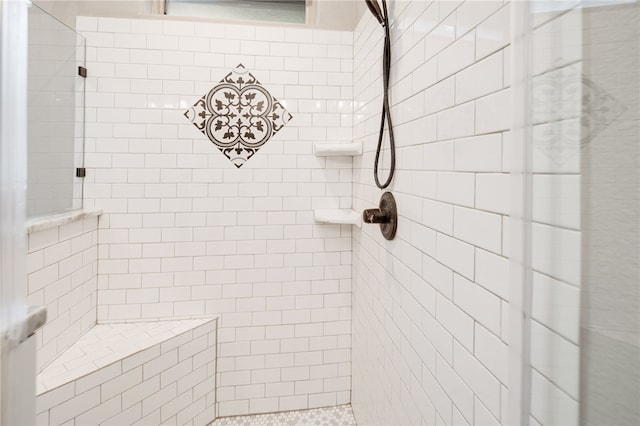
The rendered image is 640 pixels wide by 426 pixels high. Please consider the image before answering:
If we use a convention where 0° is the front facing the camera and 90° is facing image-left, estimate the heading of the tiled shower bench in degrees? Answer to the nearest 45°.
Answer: approximately 315°

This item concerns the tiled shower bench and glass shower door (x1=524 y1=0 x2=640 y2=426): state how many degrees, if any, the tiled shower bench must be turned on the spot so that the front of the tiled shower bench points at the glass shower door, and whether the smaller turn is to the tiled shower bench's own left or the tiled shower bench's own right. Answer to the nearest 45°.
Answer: approximately 45° to the tiled shower bench's own right

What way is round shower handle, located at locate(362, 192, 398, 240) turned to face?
to the viewer's left

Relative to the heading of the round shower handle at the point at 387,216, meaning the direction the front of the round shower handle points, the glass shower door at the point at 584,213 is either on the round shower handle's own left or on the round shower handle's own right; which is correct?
on the round shower handle's own left

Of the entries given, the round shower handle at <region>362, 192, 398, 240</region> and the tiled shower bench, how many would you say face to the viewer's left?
1
